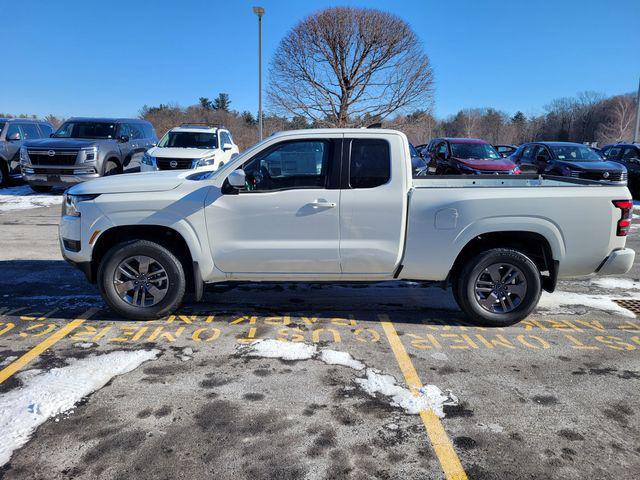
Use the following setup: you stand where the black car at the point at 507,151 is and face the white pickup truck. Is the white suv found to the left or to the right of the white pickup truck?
right

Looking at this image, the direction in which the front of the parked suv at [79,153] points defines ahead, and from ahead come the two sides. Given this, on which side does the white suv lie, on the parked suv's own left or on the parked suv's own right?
on the parked suv's own left

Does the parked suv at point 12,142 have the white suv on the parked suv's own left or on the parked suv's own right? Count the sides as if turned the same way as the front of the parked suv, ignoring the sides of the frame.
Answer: on the parked suv's own left

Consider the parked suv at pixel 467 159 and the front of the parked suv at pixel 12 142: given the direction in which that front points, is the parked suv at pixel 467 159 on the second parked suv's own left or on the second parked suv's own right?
on the second parked suv's own left

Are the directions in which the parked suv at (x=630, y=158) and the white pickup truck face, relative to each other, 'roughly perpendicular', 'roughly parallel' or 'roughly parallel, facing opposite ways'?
roughly perpendicular

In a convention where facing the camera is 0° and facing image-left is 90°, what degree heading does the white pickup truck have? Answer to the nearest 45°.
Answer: approximately 90°

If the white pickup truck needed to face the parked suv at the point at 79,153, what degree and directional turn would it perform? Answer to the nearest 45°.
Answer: approximately 45° to its right

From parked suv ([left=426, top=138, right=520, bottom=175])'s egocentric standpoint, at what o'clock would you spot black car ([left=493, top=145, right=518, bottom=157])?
The black car is roughly at 8 o'clock from the parked suv.

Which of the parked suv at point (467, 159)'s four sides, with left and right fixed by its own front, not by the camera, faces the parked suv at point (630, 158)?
left

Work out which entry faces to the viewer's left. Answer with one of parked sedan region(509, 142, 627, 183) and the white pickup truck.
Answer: the white pickup truck

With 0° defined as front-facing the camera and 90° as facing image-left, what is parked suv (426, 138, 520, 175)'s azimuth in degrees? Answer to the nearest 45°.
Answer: approximately 315°

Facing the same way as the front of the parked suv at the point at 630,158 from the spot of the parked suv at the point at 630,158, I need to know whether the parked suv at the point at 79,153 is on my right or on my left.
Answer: on my right
